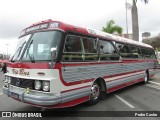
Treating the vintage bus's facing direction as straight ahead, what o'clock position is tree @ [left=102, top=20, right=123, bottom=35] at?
The tree is roughly at 5 o'clock from the vintage bus.

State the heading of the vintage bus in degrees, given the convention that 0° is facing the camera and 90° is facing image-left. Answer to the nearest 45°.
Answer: approximately 45°
